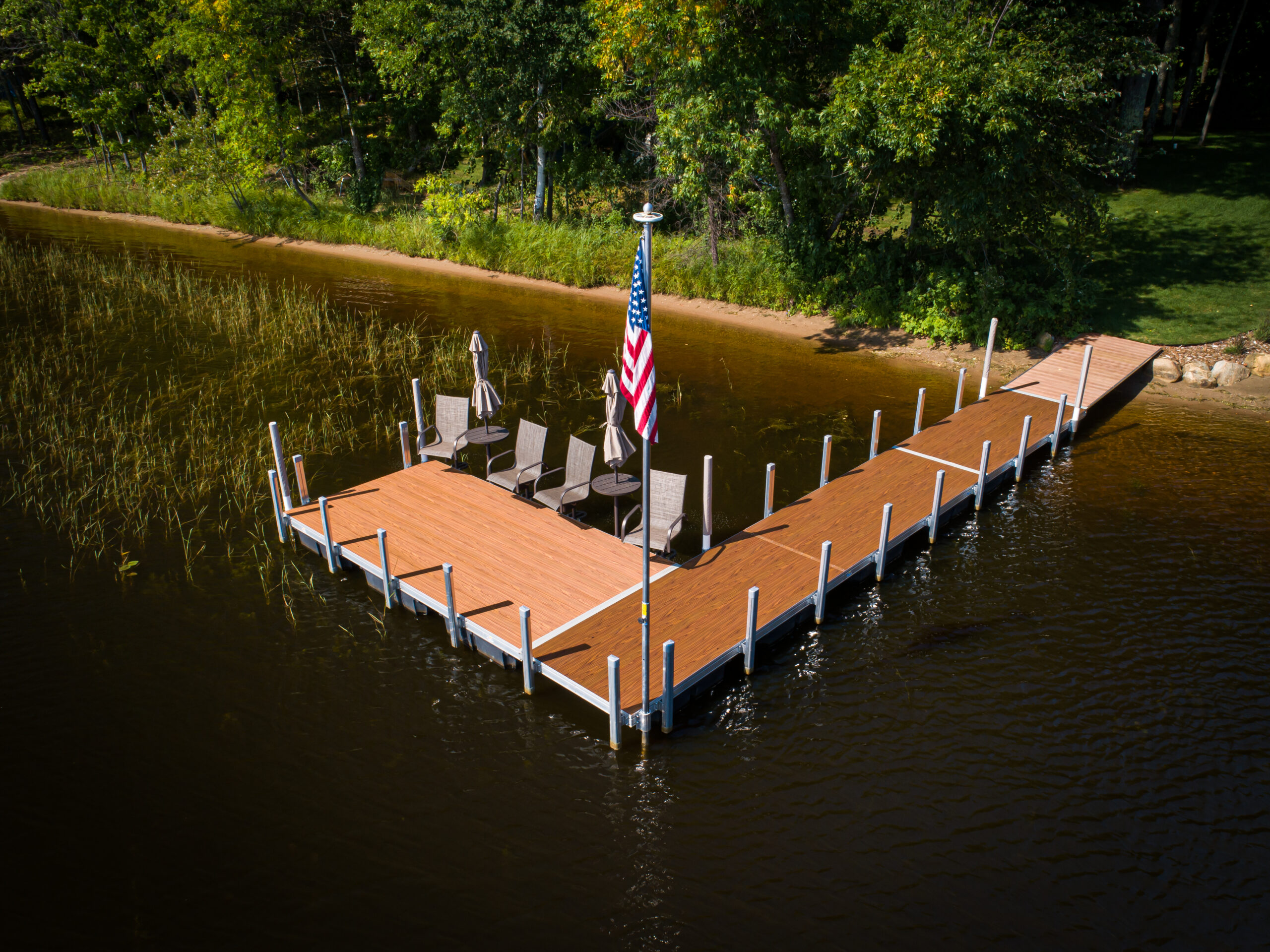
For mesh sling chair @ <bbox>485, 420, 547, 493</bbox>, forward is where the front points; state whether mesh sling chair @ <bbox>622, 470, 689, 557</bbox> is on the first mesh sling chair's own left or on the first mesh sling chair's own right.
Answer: on the first mesh sling chair's own left

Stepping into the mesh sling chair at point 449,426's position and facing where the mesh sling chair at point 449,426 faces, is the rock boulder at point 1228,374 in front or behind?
behind

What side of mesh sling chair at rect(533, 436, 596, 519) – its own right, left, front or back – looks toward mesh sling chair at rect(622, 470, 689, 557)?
left

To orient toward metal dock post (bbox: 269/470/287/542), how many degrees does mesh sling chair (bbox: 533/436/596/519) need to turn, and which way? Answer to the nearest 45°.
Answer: approximately 45° to its right

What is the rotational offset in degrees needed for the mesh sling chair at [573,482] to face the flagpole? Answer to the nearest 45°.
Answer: approximately 45° to its left

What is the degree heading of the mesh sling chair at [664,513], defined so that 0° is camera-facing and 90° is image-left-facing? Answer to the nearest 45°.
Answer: approximately 45°

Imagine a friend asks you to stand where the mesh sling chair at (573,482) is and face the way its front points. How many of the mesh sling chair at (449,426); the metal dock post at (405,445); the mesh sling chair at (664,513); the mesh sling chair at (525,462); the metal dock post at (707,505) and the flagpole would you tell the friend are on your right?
3

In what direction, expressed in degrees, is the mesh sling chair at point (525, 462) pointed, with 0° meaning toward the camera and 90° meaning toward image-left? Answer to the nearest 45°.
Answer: approximately 45°

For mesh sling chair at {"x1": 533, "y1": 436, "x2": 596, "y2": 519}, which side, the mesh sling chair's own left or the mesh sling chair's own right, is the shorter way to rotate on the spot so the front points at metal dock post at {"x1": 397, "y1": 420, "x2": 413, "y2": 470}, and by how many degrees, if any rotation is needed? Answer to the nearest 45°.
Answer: approximately 90° to the mesh sling chair's own right
